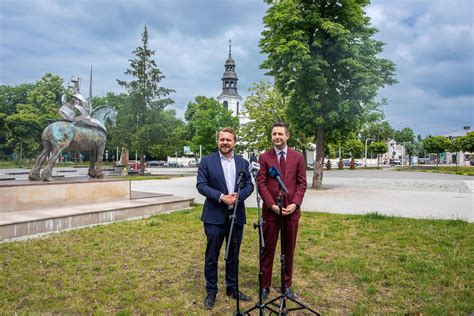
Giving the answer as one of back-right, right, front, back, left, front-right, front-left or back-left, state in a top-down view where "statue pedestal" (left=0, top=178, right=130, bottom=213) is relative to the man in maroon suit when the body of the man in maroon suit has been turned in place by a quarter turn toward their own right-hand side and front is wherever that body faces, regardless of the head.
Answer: front-right

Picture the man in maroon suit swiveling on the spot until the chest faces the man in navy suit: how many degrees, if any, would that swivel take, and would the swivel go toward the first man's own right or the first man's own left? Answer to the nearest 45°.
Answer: approximately 90° to the first man's own right

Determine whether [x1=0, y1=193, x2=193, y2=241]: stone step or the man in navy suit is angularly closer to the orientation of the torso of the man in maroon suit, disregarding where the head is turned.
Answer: the man in navy suit

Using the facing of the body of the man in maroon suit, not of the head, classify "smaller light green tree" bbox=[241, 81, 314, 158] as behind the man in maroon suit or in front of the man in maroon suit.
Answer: behind

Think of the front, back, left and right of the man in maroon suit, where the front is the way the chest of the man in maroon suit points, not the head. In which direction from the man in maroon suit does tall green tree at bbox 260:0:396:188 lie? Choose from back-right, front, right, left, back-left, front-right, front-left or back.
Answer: back

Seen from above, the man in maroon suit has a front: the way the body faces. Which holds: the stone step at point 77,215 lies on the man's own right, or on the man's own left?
on the man's own right

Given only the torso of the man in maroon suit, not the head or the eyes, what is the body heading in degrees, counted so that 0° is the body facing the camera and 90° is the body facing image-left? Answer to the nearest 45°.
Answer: approximately 0°

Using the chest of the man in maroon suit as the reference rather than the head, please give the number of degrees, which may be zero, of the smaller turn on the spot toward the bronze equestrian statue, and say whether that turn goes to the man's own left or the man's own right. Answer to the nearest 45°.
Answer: approximately 135° to the man's own right

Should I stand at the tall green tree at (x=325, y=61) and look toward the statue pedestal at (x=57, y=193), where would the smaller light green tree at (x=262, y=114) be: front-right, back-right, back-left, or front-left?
back-right
